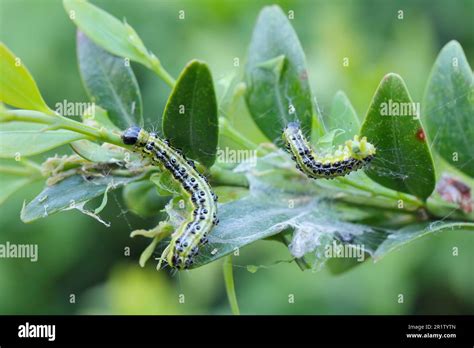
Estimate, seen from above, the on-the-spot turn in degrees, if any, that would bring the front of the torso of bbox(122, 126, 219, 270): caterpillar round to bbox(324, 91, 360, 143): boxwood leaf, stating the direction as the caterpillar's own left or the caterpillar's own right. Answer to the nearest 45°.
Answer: approximately 180°

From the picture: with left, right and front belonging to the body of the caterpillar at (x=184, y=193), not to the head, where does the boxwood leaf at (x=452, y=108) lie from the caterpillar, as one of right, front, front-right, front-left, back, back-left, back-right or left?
back

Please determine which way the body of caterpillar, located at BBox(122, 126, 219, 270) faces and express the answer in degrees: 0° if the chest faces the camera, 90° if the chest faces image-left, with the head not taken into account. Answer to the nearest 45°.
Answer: approximately 90°

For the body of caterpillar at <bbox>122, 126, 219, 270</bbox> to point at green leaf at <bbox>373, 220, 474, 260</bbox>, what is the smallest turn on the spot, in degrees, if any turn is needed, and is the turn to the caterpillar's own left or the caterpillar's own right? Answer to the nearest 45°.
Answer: approximately 180°
